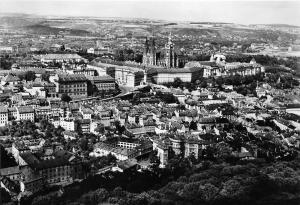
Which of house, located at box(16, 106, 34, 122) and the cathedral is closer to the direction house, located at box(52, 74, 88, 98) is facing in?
the house

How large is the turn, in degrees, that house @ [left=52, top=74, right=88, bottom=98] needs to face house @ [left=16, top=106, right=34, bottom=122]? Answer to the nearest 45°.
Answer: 0° — it already faces it

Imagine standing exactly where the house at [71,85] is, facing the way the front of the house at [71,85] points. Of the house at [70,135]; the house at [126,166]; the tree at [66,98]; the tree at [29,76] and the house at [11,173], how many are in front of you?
4

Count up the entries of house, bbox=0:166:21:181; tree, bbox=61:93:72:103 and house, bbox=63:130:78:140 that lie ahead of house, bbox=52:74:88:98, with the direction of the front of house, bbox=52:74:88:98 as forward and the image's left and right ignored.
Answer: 3

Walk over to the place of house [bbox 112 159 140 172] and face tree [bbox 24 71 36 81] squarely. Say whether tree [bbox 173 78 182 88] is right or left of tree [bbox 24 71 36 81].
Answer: right

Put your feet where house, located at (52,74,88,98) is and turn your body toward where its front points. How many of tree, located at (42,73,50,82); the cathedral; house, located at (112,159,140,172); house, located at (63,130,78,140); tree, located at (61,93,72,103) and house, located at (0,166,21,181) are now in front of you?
4

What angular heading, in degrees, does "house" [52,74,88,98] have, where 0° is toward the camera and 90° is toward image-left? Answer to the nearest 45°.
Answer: approximately 0°
